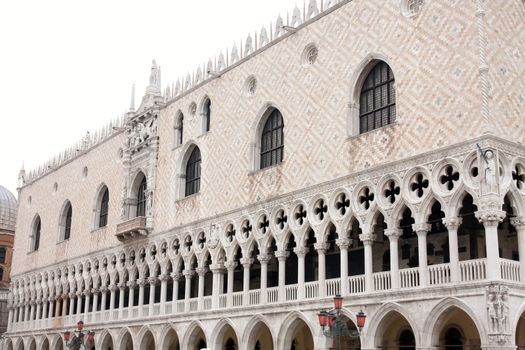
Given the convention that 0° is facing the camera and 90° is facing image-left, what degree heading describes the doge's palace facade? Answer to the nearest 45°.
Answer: approximately 45°

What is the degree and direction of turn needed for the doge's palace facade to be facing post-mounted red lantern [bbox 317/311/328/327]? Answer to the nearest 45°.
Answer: approximately 45° to its left
